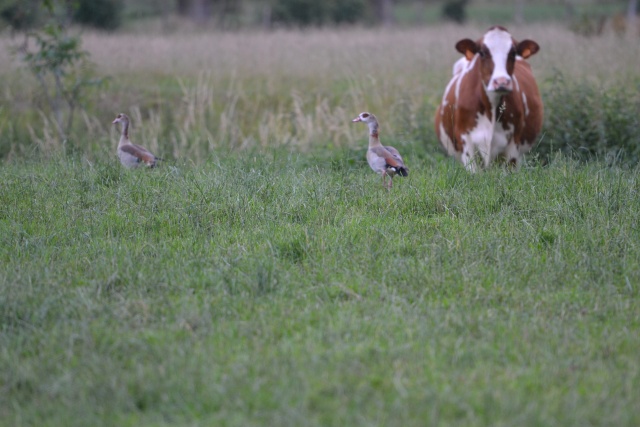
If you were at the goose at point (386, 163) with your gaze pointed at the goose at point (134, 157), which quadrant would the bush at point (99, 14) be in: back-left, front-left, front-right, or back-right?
front-right

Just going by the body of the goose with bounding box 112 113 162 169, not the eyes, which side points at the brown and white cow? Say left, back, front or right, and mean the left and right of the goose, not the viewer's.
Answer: back

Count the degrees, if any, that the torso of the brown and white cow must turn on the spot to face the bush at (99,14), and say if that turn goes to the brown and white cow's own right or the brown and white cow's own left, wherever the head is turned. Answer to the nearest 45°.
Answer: approximately 135° to the brown and white cow's own right

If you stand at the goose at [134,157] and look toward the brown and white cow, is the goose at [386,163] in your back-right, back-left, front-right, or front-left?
front-right

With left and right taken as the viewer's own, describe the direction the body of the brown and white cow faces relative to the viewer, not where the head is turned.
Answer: facing the viewer

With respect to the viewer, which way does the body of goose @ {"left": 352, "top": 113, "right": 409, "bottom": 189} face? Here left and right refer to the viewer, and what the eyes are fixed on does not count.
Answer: facing to the left of the viewer

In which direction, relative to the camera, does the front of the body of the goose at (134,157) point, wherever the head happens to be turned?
to the viewer's left

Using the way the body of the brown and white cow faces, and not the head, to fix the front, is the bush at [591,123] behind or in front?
behind

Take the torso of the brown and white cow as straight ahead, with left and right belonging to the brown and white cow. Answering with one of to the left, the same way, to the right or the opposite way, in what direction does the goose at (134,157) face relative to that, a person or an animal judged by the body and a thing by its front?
to the right

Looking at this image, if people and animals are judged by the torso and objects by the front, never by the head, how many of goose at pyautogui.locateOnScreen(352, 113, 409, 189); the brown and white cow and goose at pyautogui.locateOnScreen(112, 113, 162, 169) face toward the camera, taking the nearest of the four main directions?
1

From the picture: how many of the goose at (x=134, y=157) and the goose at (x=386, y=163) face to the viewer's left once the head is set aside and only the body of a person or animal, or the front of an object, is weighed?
2

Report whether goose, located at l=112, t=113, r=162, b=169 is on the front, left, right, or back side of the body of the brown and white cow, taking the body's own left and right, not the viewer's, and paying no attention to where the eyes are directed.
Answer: right

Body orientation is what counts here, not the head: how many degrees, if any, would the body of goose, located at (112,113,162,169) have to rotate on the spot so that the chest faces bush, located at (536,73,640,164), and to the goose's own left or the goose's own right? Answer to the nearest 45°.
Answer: approximately 180°
